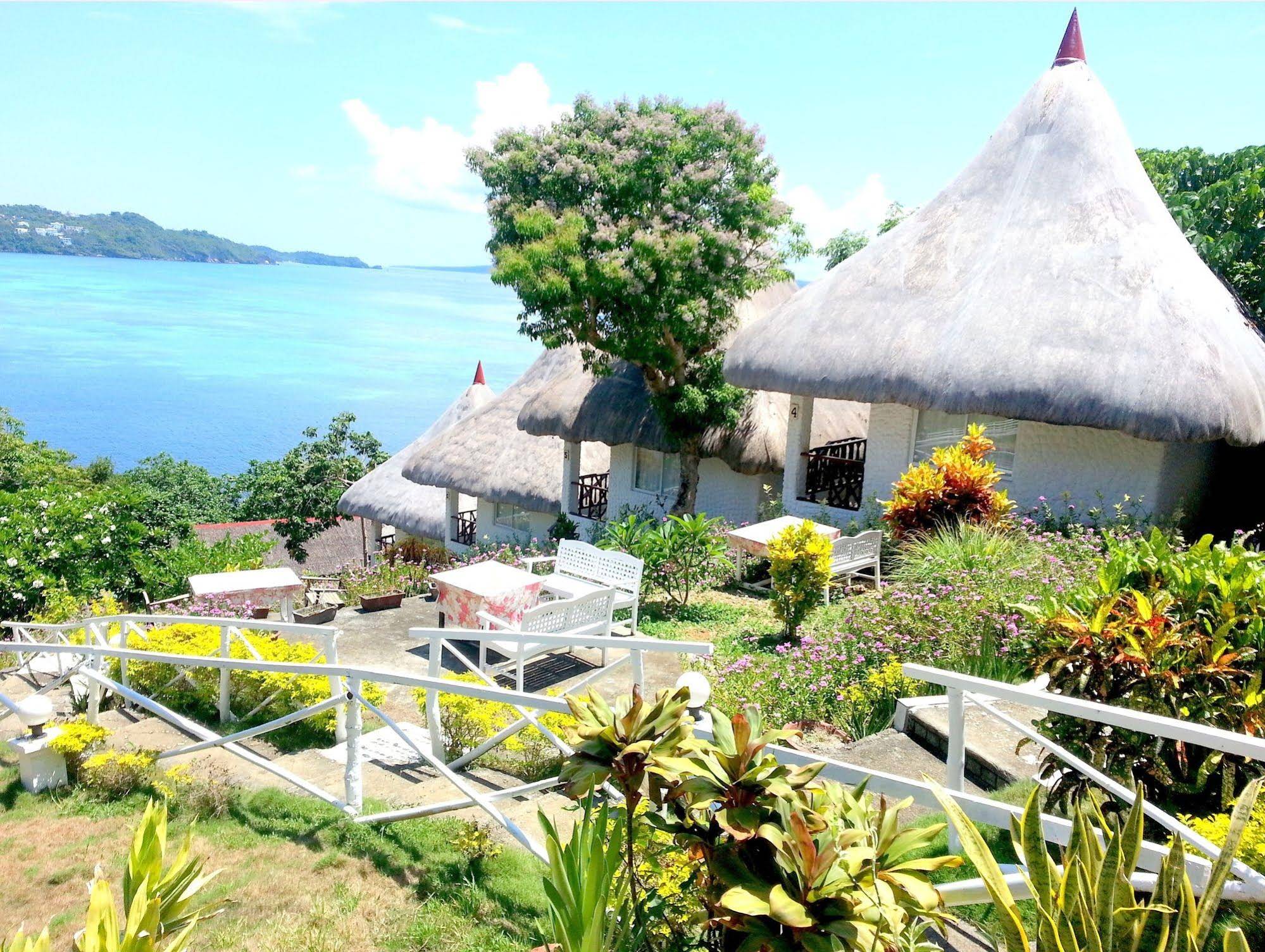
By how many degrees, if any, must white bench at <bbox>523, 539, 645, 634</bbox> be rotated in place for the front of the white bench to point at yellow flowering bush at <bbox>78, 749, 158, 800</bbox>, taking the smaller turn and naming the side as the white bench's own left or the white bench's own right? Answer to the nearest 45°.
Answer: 0° — it already faces it

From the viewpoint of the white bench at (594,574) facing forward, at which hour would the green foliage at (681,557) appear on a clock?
The green foliage is roughly at 6 o'clock from the white bench.

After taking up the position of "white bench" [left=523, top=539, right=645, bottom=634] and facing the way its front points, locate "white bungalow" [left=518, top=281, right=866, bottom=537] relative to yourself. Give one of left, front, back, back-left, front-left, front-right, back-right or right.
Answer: back-right

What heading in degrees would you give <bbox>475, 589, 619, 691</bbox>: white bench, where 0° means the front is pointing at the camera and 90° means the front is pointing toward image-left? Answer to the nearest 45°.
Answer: approximately 135°

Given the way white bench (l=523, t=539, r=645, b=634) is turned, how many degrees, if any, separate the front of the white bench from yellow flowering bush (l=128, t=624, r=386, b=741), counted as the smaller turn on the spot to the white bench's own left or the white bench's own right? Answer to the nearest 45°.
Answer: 0° — it already faces it

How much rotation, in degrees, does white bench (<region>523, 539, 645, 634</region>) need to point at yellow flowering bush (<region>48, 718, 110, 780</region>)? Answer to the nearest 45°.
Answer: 0° — it already faces it

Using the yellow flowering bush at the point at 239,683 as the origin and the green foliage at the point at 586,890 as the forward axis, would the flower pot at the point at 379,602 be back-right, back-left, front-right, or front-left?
back-left

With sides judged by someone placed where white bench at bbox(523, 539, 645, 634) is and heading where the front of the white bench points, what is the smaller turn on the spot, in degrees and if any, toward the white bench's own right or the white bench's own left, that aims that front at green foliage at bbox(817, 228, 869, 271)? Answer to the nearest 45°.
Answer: approximately 135° to the white bench's own right

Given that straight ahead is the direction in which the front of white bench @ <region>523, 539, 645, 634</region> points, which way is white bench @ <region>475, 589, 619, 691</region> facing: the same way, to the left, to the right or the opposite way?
to the right

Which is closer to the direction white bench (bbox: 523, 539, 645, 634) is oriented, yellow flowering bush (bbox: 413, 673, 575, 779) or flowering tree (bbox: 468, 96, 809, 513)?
the yellow flowering bush

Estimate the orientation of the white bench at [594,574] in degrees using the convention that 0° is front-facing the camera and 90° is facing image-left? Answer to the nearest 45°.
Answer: approximately 45°

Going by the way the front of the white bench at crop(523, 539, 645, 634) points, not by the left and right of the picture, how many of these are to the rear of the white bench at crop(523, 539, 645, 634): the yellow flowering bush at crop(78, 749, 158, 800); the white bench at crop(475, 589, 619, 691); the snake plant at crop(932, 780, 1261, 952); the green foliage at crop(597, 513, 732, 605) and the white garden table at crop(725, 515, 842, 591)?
2

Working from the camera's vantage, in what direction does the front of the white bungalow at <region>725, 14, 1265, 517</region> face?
facing to the left of the viewer
